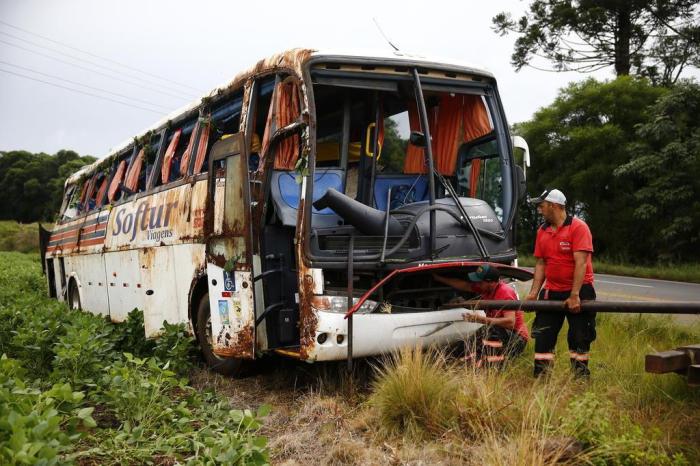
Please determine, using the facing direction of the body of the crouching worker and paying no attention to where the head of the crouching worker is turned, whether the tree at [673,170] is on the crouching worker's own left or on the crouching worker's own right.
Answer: on the crouching worker's own right

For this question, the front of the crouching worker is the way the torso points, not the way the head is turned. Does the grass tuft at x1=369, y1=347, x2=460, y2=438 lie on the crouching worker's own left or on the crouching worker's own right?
on the crouching worker's own left

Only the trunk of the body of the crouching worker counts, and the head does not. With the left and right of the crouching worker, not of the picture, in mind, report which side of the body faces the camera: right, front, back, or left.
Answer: left

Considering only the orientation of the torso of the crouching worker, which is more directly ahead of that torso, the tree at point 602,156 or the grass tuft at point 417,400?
the grass tuft

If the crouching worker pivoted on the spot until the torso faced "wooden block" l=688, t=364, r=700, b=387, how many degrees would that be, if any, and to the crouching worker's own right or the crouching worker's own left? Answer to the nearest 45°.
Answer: approximately 135° to the crouching worker's own left

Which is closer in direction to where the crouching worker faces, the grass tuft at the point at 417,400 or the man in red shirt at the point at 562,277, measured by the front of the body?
the grass tuft

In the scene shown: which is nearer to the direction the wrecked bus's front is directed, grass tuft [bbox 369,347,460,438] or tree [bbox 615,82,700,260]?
the grass tuft

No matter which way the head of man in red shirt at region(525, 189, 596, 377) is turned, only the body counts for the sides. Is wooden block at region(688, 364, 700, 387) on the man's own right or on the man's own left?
on the man's own left

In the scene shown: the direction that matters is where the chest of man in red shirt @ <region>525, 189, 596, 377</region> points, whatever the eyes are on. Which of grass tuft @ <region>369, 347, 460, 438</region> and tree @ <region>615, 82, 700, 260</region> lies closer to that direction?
the grass tuft

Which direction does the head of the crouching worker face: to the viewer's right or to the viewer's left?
to the viewer's left

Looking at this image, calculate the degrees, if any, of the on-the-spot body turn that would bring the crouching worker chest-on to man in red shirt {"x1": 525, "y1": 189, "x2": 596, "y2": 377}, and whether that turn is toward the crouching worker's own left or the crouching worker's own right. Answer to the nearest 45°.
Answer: approximately 180°
